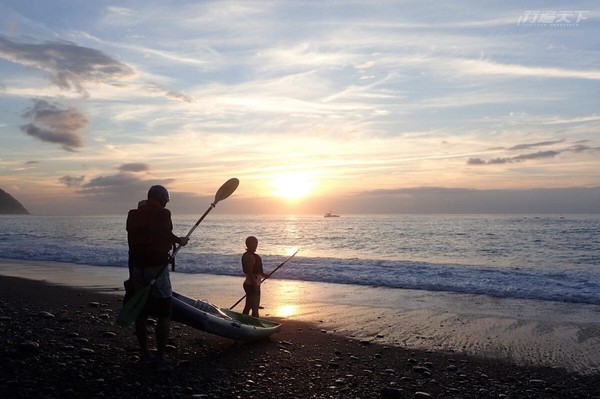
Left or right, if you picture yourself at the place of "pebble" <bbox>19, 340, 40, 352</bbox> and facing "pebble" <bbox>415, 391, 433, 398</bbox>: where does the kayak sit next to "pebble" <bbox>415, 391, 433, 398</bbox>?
left
